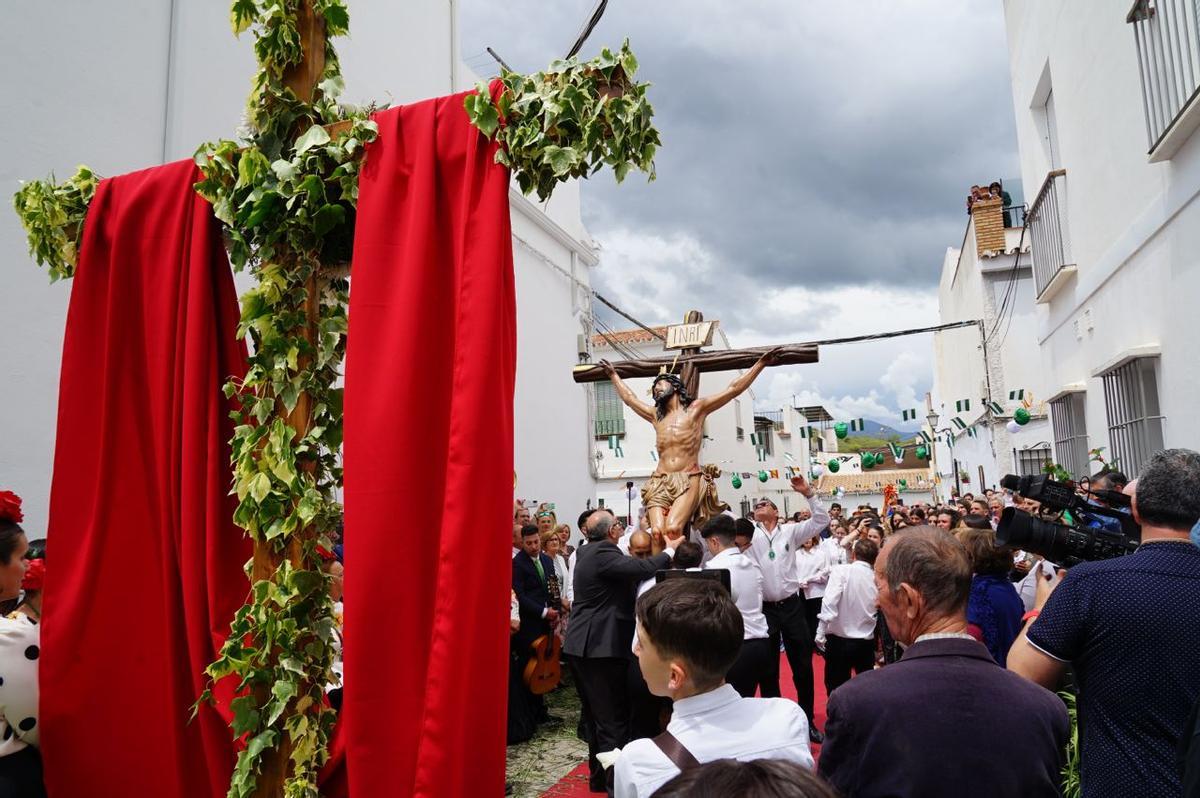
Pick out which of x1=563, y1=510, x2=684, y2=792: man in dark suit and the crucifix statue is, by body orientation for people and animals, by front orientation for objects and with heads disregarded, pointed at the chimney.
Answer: the man in dark suit

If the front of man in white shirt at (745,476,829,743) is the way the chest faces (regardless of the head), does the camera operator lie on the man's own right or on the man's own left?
on the man's own left

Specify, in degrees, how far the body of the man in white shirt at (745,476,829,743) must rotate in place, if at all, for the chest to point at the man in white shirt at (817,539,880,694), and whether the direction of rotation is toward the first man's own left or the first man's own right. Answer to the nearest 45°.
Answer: approximately 90° to the first man's own left

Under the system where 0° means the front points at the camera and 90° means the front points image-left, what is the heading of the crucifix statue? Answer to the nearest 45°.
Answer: approximately 45°

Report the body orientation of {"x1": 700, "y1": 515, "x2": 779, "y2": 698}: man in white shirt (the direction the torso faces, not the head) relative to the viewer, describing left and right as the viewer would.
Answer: facing away from the viewer and to the left of the viewer

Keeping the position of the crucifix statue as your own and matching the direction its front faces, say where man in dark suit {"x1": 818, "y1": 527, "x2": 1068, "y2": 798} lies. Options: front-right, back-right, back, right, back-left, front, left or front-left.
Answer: front-left

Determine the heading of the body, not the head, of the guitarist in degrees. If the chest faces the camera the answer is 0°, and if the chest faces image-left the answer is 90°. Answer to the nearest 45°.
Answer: approximately 315°

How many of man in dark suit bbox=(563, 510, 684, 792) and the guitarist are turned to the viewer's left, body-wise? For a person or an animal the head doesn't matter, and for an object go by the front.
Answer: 0

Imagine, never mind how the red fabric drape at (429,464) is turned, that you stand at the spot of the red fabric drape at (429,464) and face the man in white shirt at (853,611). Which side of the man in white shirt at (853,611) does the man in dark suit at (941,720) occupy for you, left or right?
right

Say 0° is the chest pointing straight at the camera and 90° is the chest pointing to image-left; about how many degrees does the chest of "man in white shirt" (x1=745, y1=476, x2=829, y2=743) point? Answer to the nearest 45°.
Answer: approximately 45°

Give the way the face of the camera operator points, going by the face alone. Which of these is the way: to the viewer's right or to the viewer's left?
to the viewer's left
